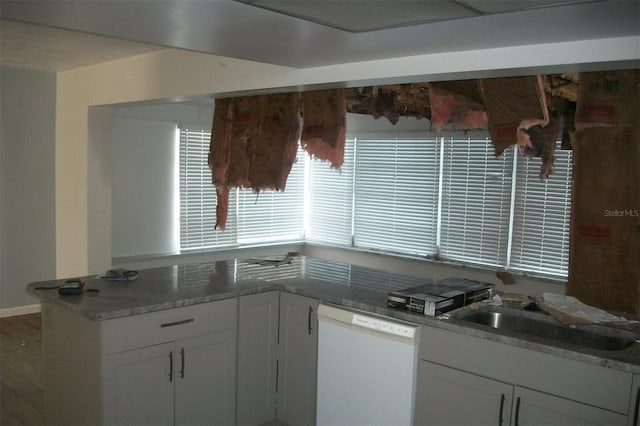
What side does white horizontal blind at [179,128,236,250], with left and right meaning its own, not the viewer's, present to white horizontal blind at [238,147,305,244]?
left

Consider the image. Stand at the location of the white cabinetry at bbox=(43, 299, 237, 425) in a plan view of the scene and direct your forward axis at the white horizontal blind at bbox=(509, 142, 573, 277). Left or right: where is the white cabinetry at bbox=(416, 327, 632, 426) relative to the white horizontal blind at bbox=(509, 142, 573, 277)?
right

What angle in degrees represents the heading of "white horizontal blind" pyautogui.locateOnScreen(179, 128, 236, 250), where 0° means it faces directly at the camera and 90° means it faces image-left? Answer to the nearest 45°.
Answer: approximately 315°

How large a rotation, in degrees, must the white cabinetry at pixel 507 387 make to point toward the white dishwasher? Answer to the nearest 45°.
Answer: approximately 45° to its right

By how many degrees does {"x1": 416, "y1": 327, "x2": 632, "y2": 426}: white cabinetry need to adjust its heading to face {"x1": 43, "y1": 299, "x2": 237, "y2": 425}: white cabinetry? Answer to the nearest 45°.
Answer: approximately 45° to its right

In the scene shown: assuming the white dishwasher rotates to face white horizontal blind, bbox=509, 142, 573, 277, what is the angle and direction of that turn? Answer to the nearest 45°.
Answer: approximately 180°

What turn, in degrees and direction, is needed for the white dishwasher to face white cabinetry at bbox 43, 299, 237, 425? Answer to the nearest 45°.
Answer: approximately 45° to its right

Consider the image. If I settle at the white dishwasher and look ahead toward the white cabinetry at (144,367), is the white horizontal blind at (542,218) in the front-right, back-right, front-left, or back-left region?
back-right

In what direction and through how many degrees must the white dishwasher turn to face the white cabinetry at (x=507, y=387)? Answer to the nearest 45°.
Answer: approximately 90° to its left

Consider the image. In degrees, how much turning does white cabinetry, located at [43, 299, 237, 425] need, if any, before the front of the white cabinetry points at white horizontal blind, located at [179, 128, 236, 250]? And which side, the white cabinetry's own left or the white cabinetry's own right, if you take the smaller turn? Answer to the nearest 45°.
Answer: approximately 135° to the white cabinetry's own left

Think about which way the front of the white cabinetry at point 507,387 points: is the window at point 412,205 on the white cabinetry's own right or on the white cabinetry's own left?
on the white cabinetry's own right
